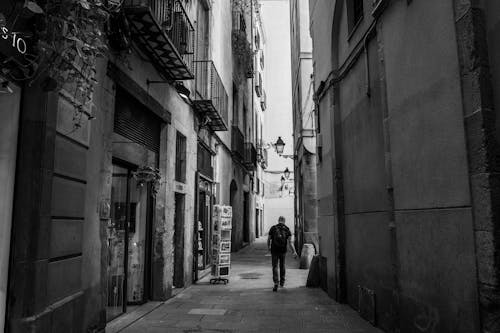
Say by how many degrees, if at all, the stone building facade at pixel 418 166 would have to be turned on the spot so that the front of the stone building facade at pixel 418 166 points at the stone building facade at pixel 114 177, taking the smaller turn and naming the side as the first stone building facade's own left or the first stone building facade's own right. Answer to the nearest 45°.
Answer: approximately 45° to the first stone building facade's own right

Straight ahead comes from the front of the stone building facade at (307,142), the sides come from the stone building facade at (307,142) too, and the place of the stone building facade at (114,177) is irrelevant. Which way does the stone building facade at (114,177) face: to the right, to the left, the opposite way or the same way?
the opposite way

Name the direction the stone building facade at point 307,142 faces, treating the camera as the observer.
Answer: facing to the left of the viewer

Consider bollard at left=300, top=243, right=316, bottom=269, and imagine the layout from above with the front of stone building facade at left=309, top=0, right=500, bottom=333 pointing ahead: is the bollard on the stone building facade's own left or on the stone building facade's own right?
on the stone building facade's own right

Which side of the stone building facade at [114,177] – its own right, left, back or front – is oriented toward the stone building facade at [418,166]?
front

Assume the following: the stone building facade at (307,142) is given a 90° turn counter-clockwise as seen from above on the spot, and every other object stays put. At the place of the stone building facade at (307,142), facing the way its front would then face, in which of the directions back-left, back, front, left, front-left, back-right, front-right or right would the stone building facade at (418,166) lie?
front

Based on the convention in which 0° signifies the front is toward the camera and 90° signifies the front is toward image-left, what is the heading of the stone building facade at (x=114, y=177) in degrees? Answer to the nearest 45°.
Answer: approximately 315°

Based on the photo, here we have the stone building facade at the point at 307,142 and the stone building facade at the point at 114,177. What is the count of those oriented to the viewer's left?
1

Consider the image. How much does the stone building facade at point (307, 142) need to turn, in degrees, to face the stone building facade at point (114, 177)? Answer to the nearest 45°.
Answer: approximately 90° to its left
